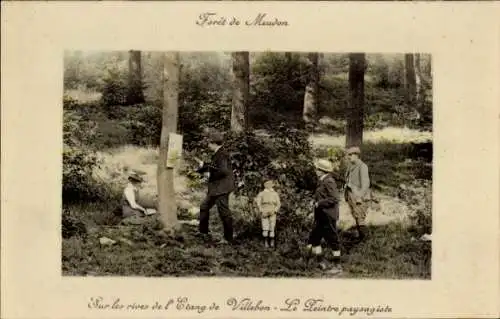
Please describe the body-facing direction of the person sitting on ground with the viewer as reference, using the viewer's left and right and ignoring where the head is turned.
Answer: facing to the right of the viewer
